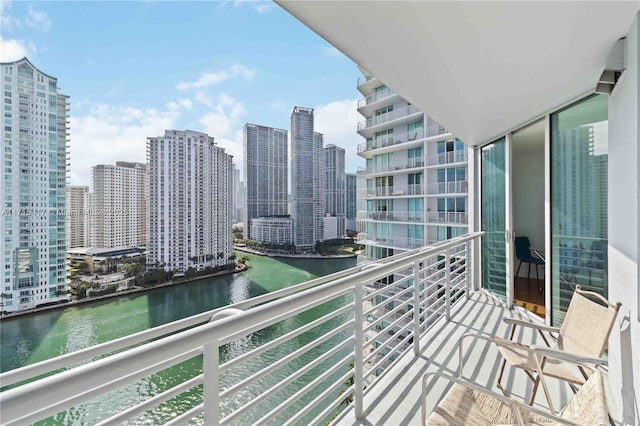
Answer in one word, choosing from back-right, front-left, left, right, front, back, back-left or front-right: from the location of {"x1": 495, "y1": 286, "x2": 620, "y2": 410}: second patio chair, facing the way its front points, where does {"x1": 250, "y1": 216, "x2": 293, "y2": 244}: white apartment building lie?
right

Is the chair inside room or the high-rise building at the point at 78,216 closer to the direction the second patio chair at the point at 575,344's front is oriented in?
the high-rise building

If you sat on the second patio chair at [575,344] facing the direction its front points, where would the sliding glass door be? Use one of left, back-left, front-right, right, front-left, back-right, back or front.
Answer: back-right

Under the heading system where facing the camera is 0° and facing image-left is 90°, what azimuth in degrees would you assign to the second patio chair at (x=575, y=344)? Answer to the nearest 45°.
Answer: approximately 45°

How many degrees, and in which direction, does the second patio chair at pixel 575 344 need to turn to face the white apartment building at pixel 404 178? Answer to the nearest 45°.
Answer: approximately 90° to its right

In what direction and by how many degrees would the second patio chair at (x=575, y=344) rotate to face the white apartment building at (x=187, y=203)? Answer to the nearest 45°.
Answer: approximately 45° to its right

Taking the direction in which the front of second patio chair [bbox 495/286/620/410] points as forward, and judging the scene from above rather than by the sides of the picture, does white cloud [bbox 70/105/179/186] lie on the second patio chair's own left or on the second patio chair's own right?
on the second patio chair's own right

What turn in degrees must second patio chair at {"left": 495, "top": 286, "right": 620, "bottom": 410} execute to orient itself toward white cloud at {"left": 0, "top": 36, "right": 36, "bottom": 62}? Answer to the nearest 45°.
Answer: approximately 45° to its right

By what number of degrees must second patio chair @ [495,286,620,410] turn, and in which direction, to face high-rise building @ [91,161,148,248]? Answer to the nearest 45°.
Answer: approximately 45° to its right

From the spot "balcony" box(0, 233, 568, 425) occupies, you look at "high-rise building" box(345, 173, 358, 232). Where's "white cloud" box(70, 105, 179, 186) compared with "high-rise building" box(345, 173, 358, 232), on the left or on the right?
left

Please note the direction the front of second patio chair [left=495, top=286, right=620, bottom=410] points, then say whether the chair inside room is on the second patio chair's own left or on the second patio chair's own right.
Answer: on the second patio chair's own right

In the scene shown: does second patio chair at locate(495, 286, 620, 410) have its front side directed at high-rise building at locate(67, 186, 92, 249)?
no

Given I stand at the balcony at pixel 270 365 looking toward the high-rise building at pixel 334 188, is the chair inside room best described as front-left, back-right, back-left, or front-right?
front-right

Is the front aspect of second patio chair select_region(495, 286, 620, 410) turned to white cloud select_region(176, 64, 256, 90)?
no

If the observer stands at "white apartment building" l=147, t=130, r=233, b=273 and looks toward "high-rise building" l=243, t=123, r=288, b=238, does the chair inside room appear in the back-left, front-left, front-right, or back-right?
back-right

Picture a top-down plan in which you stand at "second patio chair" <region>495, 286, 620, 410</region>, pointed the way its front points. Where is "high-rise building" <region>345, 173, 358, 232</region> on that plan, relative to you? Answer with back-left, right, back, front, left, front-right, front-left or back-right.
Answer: right
